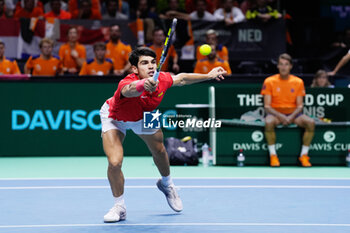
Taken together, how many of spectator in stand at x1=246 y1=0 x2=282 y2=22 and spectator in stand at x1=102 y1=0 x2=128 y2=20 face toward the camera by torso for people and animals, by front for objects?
2

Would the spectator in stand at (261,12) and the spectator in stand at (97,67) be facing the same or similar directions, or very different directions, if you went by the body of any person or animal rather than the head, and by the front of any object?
same or similar directions

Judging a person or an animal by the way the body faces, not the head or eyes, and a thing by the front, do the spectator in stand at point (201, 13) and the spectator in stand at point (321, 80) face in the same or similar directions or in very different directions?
same or similar directions

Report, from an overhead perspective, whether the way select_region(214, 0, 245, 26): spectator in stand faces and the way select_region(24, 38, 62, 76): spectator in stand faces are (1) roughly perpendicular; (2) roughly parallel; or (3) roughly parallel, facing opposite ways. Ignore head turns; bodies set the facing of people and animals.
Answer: roughly parallel

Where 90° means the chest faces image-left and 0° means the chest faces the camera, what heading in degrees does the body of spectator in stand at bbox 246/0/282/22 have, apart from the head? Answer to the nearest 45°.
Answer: approximately 0°

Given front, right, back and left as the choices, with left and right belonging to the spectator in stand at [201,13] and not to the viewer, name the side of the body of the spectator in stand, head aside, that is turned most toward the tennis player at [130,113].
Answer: front

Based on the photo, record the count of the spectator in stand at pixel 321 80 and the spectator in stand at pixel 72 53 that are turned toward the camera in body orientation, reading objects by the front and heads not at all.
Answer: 2

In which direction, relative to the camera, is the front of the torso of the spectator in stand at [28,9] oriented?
toward the camera

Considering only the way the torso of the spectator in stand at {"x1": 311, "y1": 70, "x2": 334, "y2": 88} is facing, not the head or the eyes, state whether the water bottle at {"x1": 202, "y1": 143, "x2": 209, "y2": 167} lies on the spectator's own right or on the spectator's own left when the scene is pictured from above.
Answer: on the spectator's own right

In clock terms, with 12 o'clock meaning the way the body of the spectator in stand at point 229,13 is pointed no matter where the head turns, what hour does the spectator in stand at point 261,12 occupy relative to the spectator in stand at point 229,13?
the spectator in stand at point 261,12 is roughly at 9 o'clock from the spectator in stand at point 229,13.

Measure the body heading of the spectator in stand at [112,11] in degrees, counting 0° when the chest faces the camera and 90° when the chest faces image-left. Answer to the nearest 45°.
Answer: approximately 0°

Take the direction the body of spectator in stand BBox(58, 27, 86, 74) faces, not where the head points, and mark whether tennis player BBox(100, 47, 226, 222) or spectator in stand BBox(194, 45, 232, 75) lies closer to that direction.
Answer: the tennis player

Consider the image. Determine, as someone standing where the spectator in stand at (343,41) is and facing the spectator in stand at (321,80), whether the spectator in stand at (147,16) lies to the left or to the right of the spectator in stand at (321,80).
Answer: right

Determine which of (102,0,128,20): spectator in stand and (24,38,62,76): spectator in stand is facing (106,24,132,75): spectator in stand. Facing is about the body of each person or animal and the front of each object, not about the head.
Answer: (102,0,128,20): spectator in stand

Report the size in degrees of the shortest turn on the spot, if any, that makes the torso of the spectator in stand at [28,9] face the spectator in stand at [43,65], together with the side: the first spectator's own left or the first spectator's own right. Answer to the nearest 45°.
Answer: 0° — they already face them
